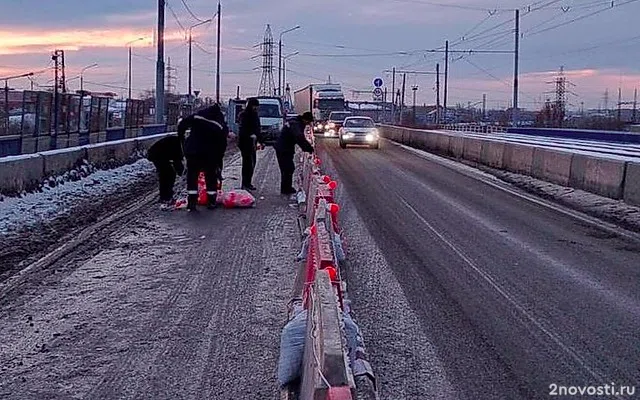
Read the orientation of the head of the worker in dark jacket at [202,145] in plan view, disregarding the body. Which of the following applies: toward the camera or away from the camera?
away from the camera

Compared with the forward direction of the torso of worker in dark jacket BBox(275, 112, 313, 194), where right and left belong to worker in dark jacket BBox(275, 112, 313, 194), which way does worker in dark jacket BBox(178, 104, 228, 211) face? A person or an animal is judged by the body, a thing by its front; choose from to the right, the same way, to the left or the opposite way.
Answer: to the left

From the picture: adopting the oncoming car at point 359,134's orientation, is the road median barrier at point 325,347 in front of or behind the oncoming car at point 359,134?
in front

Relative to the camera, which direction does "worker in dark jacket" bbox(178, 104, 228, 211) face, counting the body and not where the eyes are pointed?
away from the camera

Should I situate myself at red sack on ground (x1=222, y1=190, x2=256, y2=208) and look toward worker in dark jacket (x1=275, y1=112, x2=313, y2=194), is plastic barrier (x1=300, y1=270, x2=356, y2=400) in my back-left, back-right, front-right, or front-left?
back-right

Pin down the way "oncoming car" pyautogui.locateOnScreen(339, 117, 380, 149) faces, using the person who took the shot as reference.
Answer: facing the viewer
